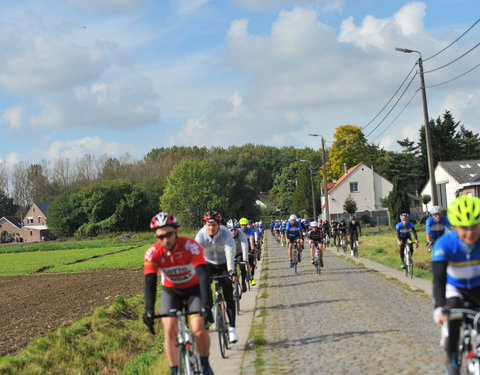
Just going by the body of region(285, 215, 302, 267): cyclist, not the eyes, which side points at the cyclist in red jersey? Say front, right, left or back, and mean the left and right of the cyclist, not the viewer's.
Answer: front

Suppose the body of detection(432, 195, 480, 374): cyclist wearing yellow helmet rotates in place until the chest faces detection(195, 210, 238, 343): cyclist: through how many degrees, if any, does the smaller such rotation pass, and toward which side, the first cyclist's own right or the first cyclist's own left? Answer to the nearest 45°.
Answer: approximately 135° to the first cyclist's own right

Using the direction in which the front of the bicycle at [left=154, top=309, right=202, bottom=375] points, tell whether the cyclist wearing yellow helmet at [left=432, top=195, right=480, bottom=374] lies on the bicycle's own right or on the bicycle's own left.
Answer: on the bicycle's own left

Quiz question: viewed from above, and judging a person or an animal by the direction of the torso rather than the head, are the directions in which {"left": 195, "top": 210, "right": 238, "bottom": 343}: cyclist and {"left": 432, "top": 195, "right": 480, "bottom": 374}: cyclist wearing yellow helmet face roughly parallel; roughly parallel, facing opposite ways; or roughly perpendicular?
roughly parallel

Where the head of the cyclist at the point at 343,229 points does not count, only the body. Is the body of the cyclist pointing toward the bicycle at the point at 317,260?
yes

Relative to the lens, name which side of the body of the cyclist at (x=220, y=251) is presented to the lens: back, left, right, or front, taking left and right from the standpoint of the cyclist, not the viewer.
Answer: front

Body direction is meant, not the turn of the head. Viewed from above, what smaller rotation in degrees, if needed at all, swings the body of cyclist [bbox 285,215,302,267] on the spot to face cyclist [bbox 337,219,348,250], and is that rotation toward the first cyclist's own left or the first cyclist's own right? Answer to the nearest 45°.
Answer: approximately 180°

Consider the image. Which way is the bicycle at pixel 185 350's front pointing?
toward the camera

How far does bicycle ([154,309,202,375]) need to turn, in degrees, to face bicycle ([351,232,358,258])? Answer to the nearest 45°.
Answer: approximately 135° to its left

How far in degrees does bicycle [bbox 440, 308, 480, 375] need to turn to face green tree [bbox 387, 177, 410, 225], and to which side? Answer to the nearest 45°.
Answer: approximately 180°

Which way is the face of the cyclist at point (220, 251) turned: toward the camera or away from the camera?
toward the camera

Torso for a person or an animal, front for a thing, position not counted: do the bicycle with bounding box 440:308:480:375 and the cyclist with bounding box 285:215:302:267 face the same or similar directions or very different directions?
same or similar directions

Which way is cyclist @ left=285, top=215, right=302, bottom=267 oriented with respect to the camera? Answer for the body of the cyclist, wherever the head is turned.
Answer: toward the camera

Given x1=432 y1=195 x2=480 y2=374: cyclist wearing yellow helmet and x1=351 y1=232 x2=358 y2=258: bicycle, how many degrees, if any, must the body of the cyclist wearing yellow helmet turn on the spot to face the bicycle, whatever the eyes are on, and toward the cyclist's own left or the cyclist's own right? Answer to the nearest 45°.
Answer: approximately 180°

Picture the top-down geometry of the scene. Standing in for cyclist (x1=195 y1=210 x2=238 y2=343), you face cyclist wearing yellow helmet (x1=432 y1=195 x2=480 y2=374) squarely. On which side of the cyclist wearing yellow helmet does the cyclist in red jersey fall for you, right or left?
right
